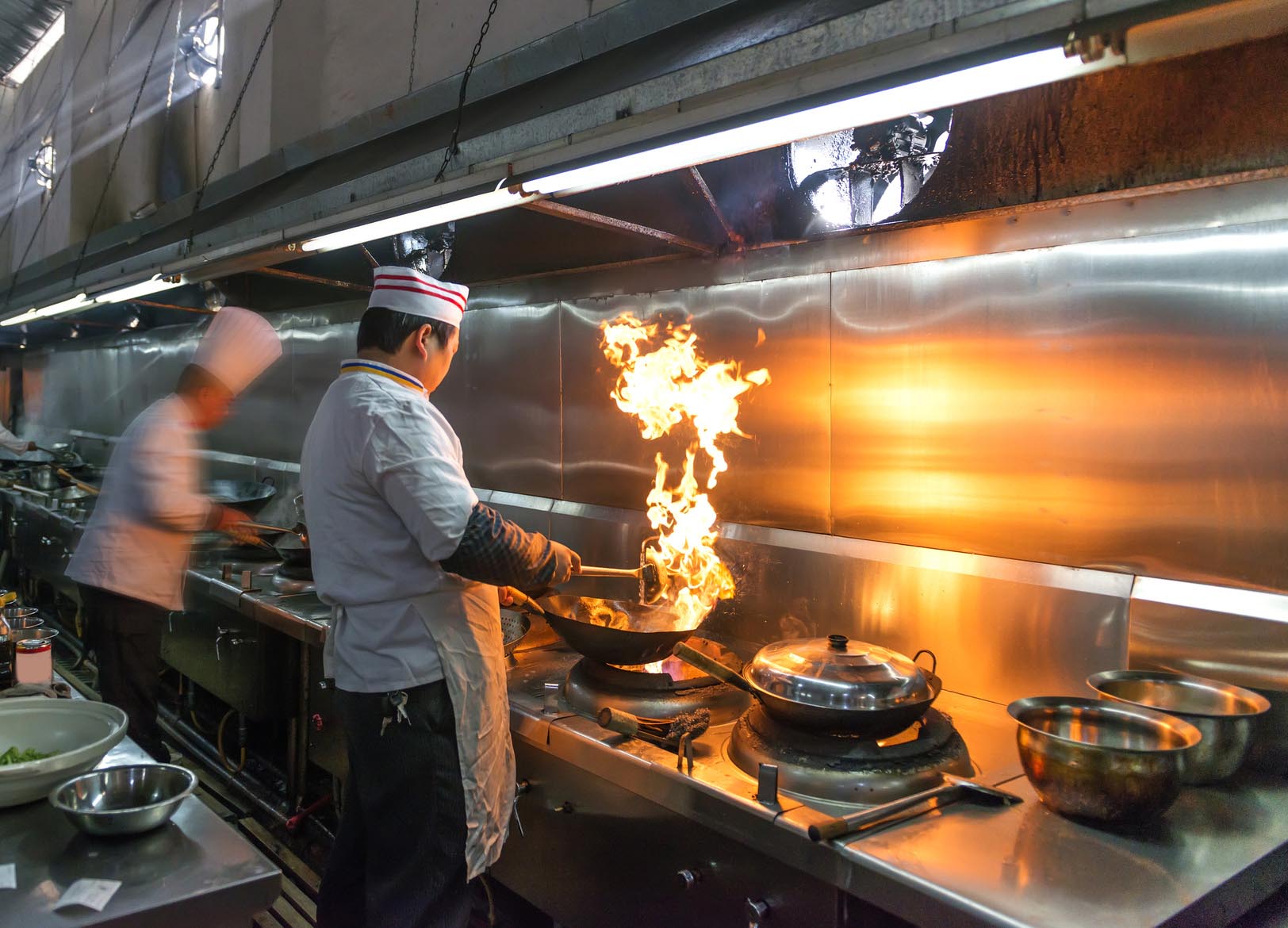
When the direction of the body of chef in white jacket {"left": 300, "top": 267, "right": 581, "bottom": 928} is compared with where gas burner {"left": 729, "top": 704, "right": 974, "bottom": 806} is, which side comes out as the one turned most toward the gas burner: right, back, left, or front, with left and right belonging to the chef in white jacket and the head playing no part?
right

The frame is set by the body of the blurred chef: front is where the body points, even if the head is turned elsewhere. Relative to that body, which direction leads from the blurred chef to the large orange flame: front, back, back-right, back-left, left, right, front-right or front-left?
front-right

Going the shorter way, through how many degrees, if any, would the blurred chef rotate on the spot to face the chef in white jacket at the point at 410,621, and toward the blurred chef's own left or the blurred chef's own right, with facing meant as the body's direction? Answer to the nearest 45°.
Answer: approximately 90° to the blurred chef's own right

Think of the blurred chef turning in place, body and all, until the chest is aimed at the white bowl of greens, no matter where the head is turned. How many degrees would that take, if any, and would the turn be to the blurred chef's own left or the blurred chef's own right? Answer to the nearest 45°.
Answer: approximately 90° to the blurred chef's own right

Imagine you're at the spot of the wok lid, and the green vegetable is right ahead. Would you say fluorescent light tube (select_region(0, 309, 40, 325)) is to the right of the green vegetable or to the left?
right

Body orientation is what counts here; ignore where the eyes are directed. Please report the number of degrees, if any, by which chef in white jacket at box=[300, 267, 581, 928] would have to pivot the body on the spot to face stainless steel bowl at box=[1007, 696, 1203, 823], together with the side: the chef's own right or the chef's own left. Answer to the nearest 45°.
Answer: approximately 90° to the chef's own right

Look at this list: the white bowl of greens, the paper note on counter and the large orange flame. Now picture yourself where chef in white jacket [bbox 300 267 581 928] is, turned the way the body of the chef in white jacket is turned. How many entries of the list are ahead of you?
1

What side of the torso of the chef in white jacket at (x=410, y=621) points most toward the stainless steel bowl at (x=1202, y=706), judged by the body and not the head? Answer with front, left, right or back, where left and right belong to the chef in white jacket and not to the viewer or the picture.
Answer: right

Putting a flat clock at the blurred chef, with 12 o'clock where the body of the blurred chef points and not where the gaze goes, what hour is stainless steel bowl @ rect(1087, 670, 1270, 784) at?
The stainless steel bowl is roughly at 2 o'clock from the blurred chef.

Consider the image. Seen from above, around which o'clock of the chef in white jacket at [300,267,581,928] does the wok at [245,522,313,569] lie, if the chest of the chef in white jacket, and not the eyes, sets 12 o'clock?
The wok is roughly at 10 o'clock from the chef in white jacket.

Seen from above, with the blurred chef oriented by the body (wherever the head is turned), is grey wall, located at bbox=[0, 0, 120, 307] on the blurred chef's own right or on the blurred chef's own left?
on the blurred chef's own left

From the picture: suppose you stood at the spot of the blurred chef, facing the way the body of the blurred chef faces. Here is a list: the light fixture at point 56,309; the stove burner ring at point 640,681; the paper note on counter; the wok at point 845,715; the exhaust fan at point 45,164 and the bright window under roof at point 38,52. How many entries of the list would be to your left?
3

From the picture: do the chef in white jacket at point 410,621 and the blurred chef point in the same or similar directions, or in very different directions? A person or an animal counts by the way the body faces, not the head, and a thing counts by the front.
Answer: same or similar directions

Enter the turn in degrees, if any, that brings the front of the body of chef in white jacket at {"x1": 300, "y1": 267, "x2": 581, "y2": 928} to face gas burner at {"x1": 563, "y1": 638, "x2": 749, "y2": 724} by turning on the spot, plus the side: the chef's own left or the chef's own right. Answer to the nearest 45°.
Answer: approximately 45° to the chef's own right

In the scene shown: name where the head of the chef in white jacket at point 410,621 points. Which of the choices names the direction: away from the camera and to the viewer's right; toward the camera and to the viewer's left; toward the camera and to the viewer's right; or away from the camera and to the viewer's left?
away from the camera and to the viewer's right

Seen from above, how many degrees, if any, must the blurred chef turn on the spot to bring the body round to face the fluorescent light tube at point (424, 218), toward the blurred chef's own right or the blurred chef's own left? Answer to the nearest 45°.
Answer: approximately 45° to the blurred chef's own right

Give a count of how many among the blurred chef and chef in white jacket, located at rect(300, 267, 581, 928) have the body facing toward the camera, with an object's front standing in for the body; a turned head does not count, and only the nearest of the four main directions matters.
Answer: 0

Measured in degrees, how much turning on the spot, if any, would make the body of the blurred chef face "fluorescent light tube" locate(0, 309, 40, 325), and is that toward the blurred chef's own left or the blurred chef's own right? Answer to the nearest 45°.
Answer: approximately 90° to the blurred chef's own left

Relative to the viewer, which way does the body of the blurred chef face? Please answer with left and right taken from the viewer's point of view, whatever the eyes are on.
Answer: facing to the right of the viewer
